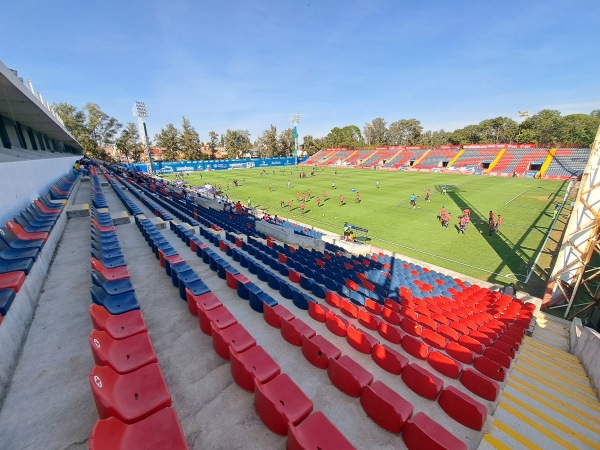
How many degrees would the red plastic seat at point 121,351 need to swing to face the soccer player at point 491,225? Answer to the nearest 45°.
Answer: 0° — it already faces them

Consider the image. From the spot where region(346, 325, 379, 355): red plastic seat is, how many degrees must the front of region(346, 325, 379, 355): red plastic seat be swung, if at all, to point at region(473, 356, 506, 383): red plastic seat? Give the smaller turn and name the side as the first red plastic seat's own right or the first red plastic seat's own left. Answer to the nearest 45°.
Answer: approximately 45° to the first red plastic seat's own right

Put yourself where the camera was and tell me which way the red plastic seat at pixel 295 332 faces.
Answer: facing away from the viewer and to the right of the viewer

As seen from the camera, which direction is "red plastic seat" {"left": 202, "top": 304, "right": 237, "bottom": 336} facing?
to the viewer's right

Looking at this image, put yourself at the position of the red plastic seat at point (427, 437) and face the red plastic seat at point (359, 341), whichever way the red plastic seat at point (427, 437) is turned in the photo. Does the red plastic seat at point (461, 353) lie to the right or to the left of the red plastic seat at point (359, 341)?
right

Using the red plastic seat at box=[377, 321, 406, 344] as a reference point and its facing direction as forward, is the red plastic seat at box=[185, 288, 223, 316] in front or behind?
behind

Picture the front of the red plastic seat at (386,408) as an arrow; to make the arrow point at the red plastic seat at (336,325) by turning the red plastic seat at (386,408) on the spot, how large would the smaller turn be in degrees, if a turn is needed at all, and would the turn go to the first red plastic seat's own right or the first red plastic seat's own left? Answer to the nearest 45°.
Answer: approximately 90° to the first red plastic seat's own left

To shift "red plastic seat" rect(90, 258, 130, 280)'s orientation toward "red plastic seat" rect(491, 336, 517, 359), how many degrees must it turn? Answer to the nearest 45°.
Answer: approximately 45° to its right

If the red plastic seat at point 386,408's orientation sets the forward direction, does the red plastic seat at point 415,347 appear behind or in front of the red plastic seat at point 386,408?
in front

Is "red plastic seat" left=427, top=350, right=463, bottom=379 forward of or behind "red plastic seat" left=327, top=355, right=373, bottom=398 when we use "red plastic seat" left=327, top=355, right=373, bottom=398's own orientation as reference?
forward

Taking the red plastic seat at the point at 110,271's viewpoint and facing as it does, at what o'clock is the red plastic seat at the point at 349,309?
the red plastic seat at the point at 349,309 is roughly at 1 o'clock from the red plastic seat at the point at 110,271.

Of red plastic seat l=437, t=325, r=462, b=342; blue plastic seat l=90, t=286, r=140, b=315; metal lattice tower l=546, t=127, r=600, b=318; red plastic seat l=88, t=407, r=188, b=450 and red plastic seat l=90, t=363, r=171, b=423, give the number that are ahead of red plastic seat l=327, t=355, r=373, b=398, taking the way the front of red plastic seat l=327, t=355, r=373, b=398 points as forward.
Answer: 2

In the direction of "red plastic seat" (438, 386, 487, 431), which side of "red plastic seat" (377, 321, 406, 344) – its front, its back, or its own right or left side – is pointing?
right

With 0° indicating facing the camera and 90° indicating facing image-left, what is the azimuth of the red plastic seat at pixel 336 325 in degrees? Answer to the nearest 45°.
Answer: approximately 225°

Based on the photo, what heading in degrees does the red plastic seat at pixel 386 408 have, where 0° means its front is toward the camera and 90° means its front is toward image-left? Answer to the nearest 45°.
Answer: approximately 225°

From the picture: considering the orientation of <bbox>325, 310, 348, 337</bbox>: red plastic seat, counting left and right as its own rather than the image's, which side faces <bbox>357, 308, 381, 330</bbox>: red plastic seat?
front

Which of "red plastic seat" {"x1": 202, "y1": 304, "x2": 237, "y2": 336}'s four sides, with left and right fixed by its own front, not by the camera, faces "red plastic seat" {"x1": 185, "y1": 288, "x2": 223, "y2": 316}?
left

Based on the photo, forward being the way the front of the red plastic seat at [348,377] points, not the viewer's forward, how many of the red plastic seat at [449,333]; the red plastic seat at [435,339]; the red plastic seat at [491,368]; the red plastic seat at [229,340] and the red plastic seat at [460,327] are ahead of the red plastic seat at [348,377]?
4

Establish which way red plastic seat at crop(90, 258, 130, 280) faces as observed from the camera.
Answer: facing to the right of the viewer
